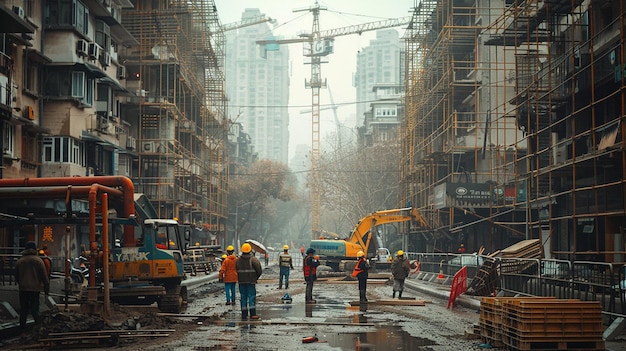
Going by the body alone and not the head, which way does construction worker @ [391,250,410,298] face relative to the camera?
away from the camera

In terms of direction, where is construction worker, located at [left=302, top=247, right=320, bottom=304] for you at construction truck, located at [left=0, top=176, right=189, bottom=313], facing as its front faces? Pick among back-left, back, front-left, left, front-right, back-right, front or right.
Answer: front-left

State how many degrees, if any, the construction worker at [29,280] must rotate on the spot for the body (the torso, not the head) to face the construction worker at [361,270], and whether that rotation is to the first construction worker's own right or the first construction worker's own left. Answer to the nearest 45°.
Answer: approximately 45° to the first construction worker's own right

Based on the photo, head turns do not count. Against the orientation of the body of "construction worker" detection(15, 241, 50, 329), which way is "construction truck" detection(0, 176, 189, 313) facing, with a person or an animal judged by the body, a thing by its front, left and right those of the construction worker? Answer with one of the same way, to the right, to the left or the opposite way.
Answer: to the right

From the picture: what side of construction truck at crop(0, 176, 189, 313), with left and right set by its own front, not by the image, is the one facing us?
right

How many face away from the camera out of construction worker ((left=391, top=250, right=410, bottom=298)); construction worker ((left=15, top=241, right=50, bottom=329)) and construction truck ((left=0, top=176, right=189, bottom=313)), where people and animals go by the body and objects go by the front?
2

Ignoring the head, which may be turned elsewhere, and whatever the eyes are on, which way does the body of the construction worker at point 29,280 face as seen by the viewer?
away from the camera

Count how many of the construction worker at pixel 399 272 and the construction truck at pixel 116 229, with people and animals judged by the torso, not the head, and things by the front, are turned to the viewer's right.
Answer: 1

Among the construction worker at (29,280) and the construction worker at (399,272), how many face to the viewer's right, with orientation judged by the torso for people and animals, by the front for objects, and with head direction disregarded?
0

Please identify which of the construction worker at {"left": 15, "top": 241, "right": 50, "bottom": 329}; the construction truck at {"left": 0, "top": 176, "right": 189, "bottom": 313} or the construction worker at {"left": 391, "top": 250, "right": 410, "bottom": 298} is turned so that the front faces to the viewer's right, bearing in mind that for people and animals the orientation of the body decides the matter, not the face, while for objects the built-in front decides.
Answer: the construction truck

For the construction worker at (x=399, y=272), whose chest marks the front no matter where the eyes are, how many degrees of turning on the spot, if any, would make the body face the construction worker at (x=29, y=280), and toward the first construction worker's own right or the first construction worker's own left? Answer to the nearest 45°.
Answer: approximately 135° to the first construction worker's own left

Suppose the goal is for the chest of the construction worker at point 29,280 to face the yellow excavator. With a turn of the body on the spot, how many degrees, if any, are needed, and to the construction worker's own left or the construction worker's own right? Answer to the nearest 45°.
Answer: approximately 45° to the construction worker's own right

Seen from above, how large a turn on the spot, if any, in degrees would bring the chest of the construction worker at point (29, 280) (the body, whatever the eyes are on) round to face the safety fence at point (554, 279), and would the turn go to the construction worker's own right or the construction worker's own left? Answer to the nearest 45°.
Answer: approximately 90° to the construction worker's own right
